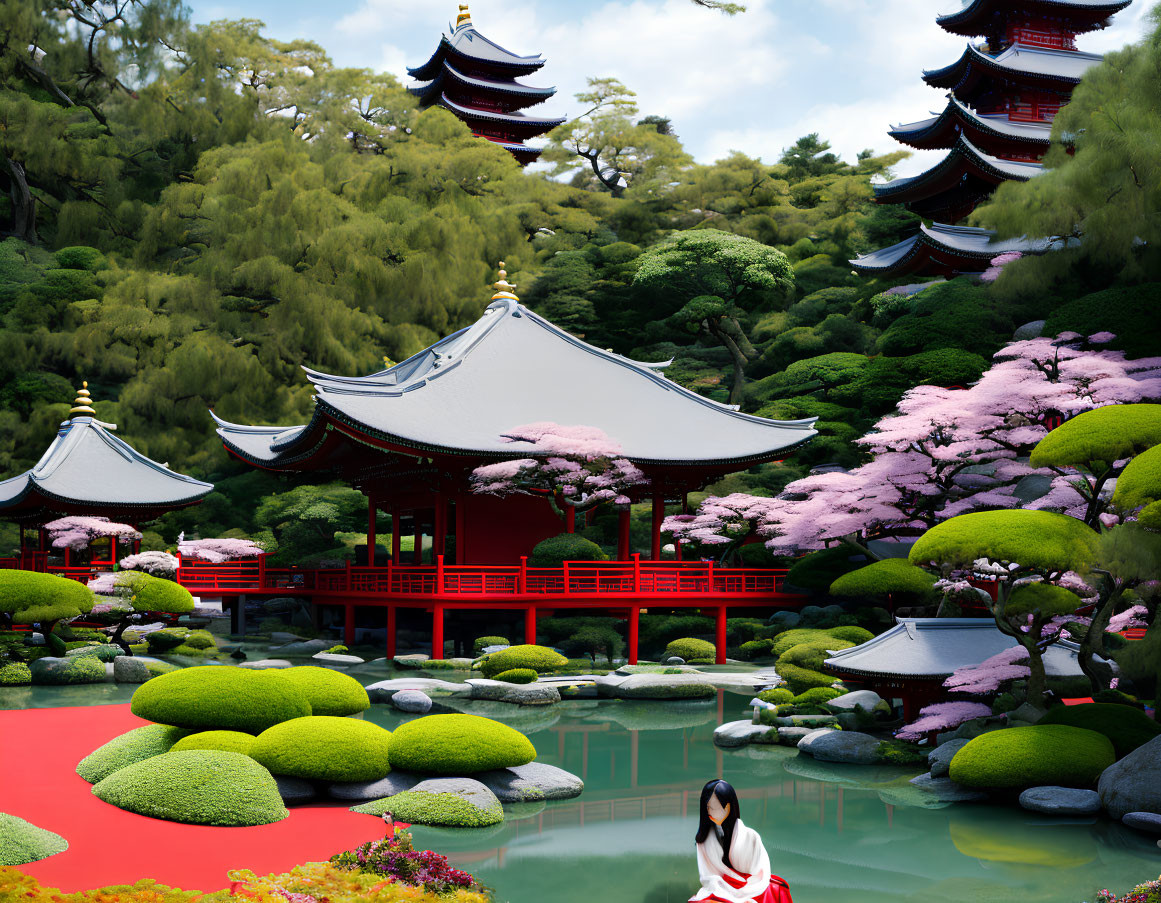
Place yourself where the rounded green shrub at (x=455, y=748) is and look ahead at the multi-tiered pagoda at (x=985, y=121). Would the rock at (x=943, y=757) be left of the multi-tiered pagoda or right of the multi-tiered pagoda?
right

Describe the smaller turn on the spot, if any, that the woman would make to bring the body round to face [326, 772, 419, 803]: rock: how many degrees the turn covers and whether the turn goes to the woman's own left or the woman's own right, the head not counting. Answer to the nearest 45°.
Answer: approximately 90° to the woman's own right

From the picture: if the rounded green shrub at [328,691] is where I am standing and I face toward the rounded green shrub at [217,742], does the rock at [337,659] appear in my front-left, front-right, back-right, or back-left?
back-right

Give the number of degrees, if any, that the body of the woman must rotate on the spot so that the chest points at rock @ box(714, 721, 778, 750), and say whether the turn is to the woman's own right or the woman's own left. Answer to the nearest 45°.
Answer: approximately 135° to the woman's own right

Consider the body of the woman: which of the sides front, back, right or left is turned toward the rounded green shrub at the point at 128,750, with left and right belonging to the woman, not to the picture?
right

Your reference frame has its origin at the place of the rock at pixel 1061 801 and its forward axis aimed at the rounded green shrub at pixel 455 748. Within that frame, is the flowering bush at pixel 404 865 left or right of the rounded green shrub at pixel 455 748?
left

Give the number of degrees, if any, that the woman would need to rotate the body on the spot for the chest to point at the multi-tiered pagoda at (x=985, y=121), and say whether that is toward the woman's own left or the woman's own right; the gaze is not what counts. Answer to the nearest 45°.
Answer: approximately 135° to the woman's own right

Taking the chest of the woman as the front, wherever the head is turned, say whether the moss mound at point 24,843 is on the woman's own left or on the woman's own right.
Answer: on the woman's own right

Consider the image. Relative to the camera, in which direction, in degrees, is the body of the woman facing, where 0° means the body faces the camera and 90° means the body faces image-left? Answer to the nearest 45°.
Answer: approximately 45°

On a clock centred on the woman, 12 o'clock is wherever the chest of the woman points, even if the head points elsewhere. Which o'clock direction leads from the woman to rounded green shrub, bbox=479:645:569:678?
The rounded green shrub is roughly at 4 o'clock from the woman.

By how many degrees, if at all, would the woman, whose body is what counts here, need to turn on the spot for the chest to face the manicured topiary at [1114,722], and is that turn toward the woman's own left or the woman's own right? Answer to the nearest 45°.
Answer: approximately 180°

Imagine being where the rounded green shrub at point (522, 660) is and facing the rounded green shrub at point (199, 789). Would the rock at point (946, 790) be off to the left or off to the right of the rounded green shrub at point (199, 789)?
left

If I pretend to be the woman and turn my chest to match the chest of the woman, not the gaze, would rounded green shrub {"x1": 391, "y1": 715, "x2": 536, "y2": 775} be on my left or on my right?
on my right

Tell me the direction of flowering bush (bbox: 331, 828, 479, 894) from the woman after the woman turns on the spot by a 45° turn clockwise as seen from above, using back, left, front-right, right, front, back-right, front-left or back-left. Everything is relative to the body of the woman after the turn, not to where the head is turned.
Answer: front-right

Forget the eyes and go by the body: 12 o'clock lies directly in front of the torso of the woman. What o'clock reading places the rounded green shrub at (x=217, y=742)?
The rounded green shrub is roughly at 3 o'clock from the woman.
